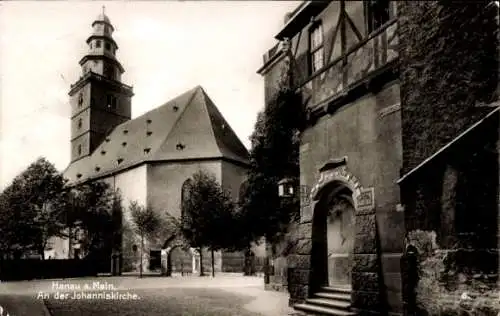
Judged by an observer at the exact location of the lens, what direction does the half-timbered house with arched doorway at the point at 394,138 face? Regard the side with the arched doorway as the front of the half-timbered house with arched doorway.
facing the viewer and to the left of the viewer

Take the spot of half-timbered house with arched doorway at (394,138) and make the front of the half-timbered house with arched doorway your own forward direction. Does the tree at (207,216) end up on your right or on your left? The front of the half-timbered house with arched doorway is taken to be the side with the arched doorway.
on your right

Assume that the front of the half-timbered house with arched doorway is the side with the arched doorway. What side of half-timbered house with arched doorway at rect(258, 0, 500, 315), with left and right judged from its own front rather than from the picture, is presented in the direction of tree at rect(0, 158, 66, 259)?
right

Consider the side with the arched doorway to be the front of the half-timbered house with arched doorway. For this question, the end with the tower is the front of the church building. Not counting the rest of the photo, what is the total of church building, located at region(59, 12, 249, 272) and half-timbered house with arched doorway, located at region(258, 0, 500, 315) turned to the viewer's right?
0
